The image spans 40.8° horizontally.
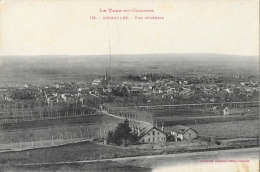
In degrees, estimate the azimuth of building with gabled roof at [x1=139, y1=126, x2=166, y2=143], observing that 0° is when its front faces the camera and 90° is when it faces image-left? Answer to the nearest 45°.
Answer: approximately 0°

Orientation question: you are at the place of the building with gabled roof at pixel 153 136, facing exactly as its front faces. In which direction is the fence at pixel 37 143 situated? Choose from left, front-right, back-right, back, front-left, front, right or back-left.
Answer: right

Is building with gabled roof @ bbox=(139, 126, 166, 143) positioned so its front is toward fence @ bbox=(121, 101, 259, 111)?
no

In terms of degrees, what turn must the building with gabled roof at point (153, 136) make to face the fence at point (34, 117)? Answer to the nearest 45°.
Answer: approximately 90° to its right
